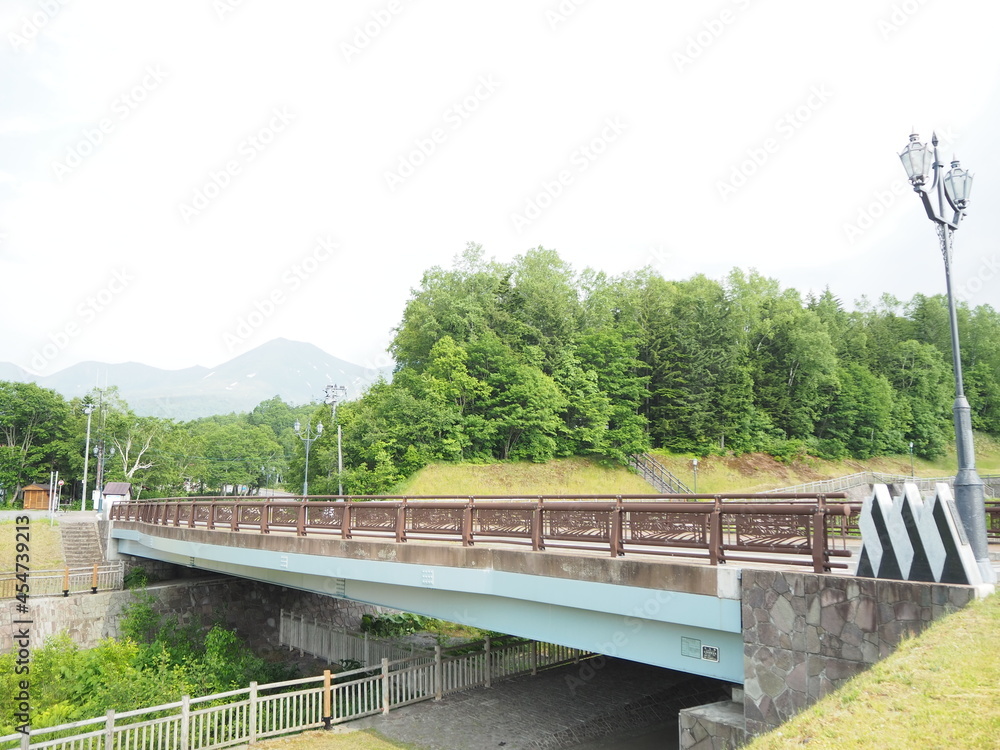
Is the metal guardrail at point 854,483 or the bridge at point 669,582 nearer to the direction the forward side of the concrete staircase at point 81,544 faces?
the bridge

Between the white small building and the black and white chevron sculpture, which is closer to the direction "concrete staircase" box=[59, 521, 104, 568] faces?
the black and white chevron sculpture

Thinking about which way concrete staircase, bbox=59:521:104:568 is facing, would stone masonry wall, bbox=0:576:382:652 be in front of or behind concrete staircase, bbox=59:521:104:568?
in front

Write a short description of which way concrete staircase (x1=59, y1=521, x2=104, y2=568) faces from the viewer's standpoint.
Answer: facing the viewer

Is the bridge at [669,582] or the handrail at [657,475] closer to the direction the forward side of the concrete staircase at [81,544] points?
the bridge

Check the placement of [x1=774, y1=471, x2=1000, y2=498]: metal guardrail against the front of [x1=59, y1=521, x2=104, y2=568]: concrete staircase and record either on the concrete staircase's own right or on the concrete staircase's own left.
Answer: on the concrete staircase's own left

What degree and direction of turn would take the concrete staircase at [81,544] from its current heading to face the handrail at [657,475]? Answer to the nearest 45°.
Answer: approximately 90° to its left

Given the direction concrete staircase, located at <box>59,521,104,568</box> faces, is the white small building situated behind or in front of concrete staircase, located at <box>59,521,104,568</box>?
behind

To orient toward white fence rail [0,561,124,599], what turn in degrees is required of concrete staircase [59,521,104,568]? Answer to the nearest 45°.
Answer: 0° — it already faces it

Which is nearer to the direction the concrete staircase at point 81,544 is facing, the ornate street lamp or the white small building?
the ornate street lamp
